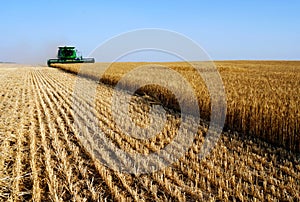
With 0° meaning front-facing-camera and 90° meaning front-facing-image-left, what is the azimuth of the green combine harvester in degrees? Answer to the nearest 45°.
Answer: approximately 0°
